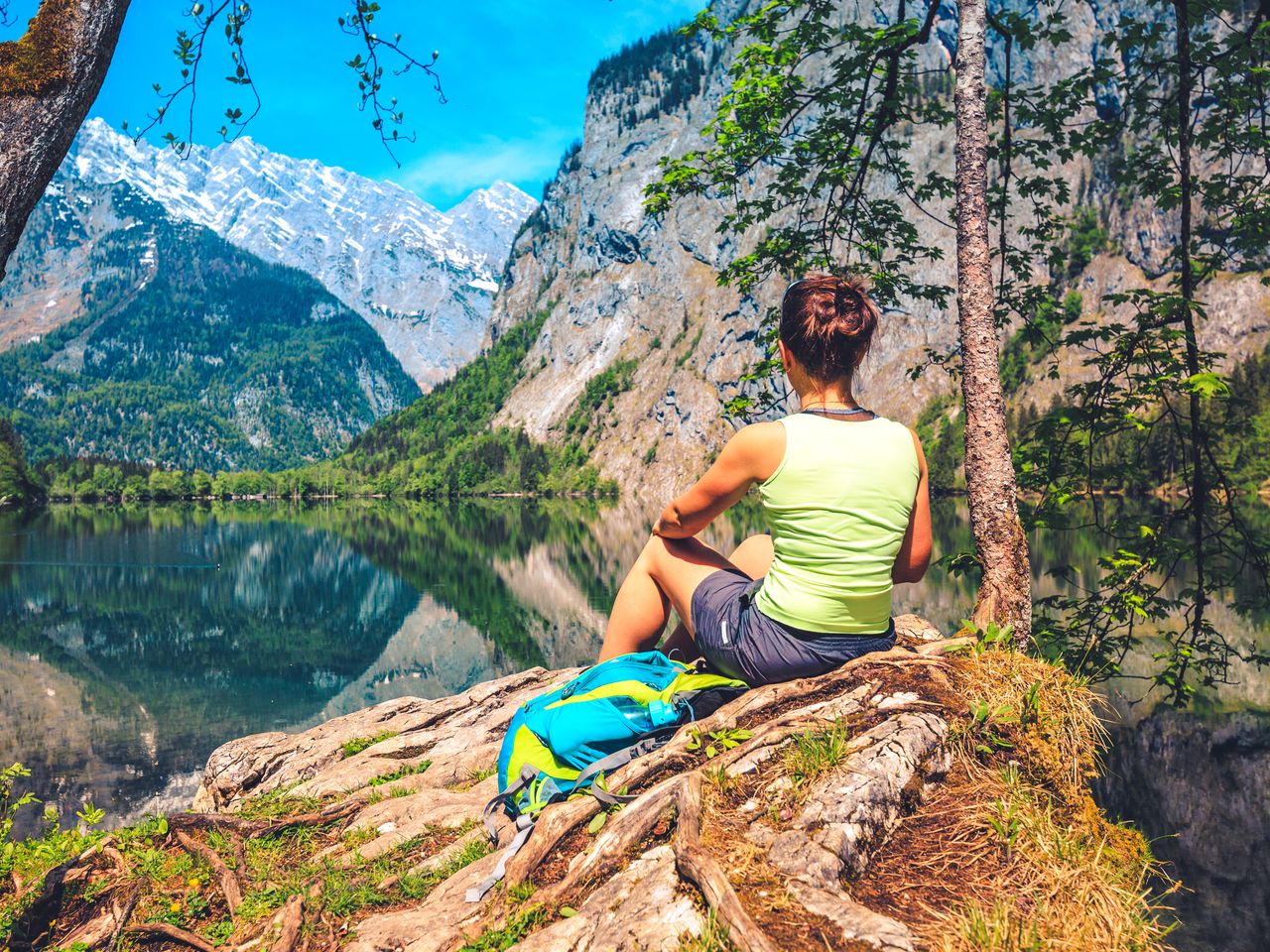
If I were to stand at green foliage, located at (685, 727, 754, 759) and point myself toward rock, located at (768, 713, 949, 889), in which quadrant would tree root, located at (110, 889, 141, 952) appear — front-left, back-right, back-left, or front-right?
back-right

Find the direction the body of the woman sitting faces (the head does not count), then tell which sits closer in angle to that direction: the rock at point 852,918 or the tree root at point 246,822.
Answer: the tree root

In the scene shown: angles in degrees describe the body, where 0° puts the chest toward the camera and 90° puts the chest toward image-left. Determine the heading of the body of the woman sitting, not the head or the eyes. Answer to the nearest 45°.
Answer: approximately 135°

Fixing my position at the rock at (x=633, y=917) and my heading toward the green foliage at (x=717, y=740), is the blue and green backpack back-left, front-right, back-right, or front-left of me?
front-left

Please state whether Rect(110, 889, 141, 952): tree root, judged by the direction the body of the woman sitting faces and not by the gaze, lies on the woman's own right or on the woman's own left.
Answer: on the woman's own left

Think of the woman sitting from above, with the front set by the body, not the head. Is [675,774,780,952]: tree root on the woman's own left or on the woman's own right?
on the woman's own left

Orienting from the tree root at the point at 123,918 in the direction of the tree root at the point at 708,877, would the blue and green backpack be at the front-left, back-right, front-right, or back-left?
front-left

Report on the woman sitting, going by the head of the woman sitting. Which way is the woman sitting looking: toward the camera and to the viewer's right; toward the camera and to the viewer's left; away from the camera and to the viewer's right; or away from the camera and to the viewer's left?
away from the camera and to the viewer's left
